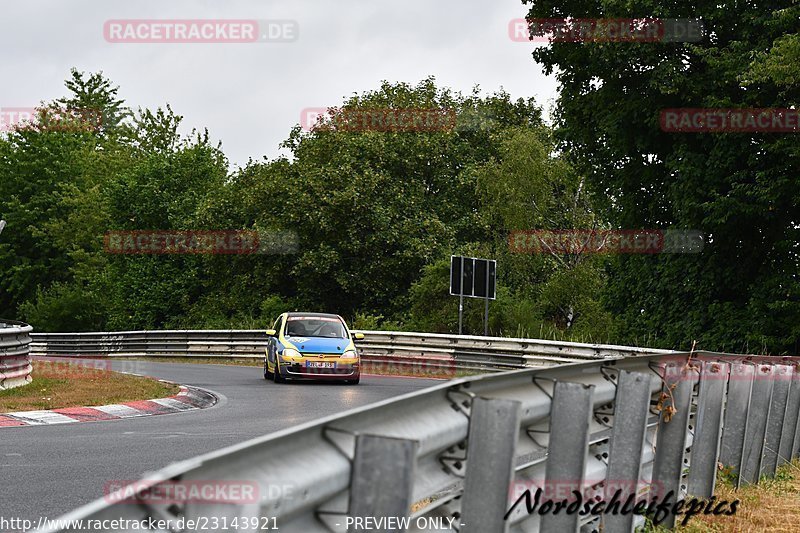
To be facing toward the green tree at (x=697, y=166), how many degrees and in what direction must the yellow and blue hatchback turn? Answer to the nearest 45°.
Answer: approximately 135° to its left

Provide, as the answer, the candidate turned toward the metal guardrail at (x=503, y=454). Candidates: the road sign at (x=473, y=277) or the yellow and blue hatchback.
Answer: the yellow and blue hatchback

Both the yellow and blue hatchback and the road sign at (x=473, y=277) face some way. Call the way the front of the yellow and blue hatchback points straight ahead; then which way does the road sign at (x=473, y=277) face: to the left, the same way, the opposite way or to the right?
the opposite way

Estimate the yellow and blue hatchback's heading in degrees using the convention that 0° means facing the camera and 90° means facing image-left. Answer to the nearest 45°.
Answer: approximately 0°

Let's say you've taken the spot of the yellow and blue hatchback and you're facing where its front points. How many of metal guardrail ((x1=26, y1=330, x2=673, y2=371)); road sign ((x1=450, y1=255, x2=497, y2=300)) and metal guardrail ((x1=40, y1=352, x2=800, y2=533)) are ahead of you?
1

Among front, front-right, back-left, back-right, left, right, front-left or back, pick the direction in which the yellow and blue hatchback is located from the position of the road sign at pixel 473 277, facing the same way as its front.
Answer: back-left

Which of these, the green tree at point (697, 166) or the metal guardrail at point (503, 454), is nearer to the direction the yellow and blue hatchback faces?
the metal guardrail

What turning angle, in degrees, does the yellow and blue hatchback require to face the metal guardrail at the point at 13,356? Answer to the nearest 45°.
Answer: approximately 45° to its right

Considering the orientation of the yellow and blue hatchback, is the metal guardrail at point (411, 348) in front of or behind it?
behind

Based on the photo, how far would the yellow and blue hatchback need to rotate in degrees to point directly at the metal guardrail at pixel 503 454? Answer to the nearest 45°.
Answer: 0° — it already faces it

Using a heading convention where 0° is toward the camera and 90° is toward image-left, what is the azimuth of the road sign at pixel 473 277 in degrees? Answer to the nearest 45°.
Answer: approximately 180°

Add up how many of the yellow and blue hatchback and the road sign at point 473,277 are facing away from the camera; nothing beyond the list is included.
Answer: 1

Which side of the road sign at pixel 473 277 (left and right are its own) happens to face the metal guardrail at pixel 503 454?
back
